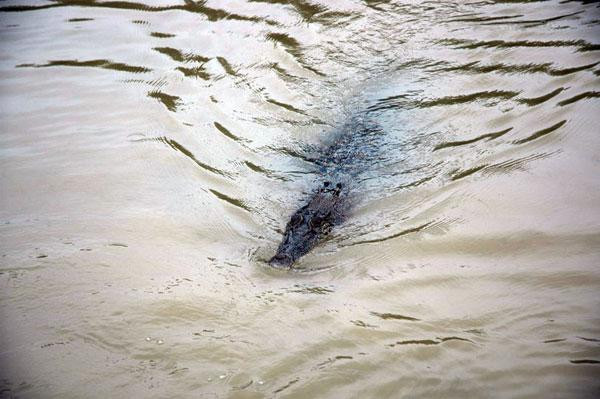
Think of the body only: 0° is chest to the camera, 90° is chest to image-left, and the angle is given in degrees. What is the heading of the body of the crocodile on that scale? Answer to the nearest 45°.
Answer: approximately 45°
